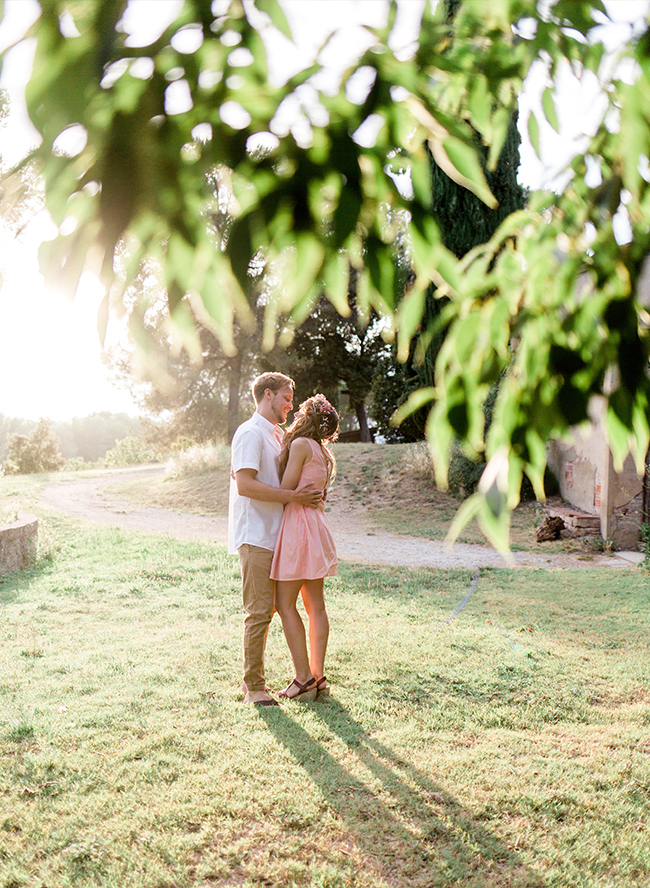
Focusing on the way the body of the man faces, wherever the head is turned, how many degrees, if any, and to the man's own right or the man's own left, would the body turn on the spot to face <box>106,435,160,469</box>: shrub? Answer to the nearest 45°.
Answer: approximately 90° to the man's own left

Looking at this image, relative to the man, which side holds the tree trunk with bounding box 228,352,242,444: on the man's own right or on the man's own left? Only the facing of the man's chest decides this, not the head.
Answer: on the man's own left

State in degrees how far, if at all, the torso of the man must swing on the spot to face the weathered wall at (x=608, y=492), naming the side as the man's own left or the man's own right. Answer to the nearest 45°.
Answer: approximately 45° to the man's own left

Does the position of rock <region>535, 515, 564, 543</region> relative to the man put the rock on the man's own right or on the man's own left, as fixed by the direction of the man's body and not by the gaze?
on the man's own left

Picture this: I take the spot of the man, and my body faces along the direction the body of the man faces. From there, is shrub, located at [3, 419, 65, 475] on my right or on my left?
on my left

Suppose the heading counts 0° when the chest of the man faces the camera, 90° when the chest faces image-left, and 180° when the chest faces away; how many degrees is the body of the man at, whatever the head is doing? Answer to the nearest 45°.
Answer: approximately 270°

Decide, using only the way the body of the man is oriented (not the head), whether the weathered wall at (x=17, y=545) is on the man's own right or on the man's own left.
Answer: on the man's own left
